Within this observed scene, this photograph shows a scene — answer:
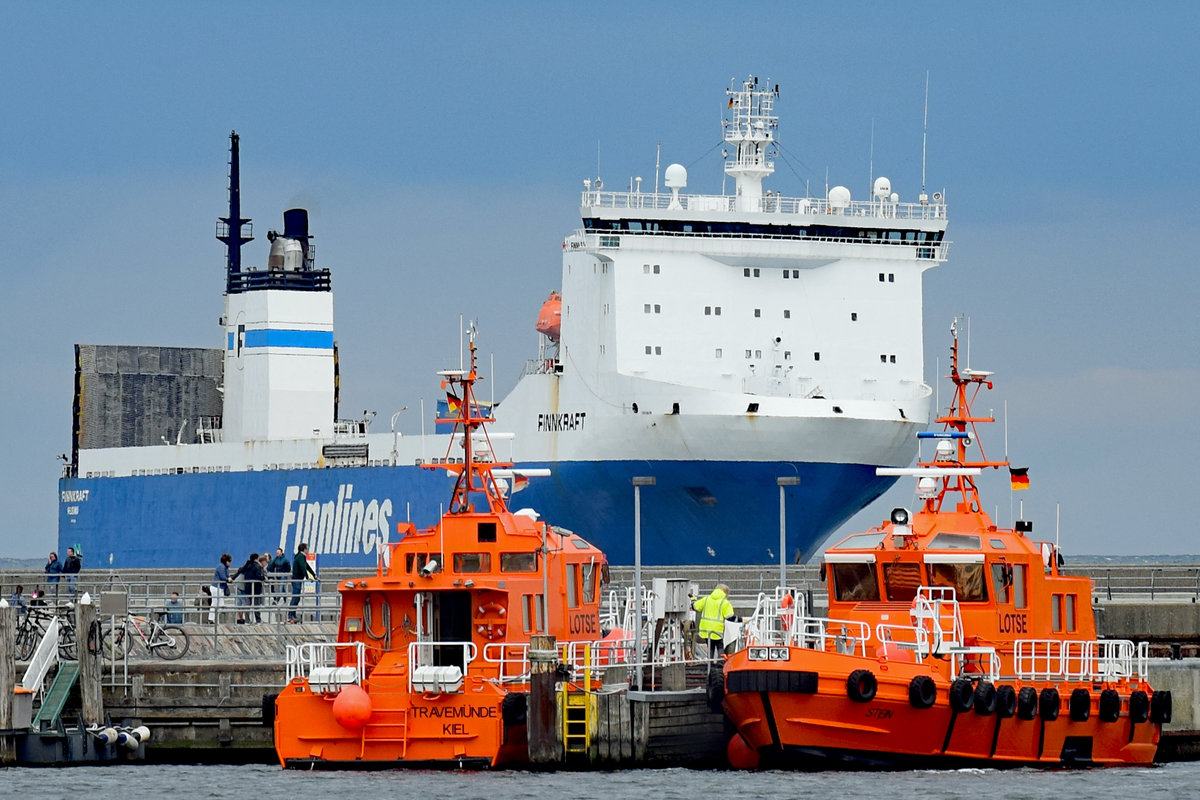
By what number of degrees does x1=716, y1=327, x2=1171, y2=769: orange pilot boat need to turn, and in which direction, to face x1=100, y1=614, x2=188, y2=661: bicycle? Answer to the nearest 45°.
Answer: approximately 45° to its right

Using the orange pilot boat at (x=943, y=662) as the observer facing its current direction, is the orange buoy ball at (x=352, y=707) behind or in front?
in front

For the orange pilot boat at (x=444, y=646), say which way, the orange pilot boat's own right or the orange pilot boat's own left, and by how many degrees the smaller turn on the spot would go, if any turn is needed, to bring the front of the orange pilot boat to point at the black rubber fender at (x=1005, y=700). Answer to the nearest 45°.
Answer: approximately 45° to the orange pilot boat's own right

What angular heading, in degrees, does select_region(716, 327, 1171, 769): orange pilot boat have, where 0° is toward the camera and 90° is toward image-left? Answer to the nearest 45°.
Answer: approximately 45°

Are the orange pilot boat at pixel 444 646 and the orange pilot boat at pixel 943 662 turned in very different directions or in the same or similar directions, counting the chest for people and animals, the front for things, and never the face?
very different directions

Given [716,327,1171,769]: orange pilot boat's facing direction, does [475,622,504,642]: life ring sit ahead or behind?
ahead

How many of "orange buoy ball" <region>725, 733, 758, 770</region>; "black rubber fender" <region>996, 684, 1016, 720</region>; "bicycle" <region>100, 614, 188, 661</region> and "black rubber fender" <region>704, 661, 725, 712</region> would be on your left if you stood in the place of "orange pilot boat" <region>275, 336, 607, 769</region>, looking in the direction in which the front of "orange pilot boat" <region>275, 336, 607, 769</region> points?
1

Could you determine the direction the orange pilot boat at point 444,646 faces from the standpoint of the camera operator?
facing away from the viewer and to the right of the viewer
